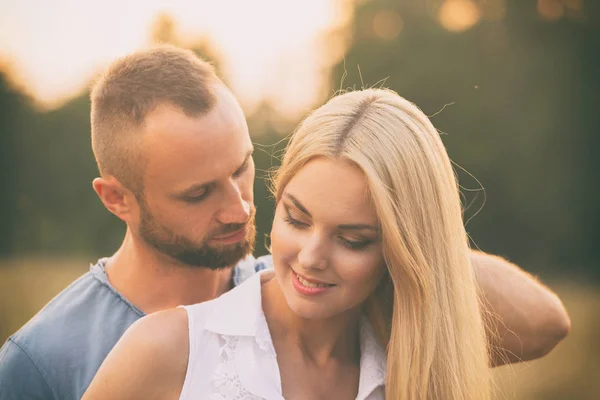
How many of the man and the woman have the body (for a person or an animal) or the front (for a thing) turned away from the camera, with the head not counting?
0

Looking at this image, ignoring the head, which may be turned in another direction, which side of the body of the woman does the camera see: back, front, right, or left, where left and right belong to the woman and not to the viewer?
front

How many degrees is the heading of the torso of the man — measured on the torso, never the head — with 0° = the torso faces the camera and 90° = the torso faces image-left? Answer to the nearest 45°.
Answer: approximately 315°

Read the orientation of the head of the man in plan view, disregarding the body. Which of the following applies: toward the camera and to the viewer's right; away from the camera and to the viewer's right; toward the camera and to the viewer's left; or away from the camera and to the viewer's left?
toward the camera and to the viewer's right

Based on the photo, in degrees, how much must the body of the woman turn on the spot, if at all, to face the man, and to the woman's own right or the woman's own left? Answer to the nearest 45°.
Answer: approximately 135° to the woman's own right

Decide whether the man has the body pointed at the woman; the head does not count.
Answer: yes
